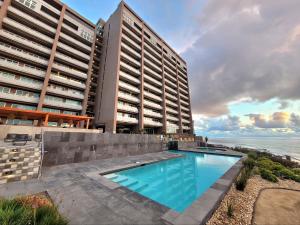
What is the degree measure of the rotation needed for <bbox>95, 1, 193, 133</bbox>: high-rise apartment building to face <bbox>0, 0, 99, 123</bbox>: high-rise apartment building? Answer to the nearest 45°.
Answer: approximately 90° to its right

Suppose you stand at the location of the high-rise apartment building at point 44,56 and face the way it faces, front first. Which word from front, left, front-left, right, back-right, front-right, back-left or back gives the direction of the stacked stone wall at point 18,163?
front-right

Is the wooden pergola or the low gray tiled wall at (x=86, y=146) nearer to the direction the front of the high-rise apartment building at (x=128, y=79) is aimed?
the low gray tiled wall

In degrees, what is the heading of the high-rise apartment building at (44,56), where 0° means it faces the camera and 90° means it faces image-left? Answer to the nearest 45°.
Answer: approximately 315°

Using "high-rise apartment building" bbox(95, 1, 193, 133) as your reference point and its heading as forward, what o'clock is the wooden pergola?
The wooden pergola is roughly at 3 o'clock from the high-rise apartment building.

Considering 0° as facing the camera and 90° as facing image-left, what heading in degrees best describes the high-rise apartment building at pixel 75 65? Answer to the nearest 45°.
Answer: approximately 315°

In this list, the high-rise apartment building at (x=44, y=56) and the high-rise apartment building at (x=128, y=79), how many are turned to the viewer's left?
0

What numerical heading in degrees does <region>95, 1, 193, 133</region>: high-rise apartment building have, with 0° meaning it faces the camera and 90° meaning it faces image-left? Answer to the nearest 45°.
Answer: approximately 315°

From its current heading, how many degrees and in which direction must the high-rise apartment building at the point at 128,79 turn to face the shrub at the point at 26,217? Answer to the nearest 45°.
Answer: approximately 45° to its right

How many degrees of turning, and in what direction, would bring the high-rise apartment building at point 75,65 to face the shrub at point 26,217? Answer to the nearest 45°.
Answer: approximately 45° to its right
